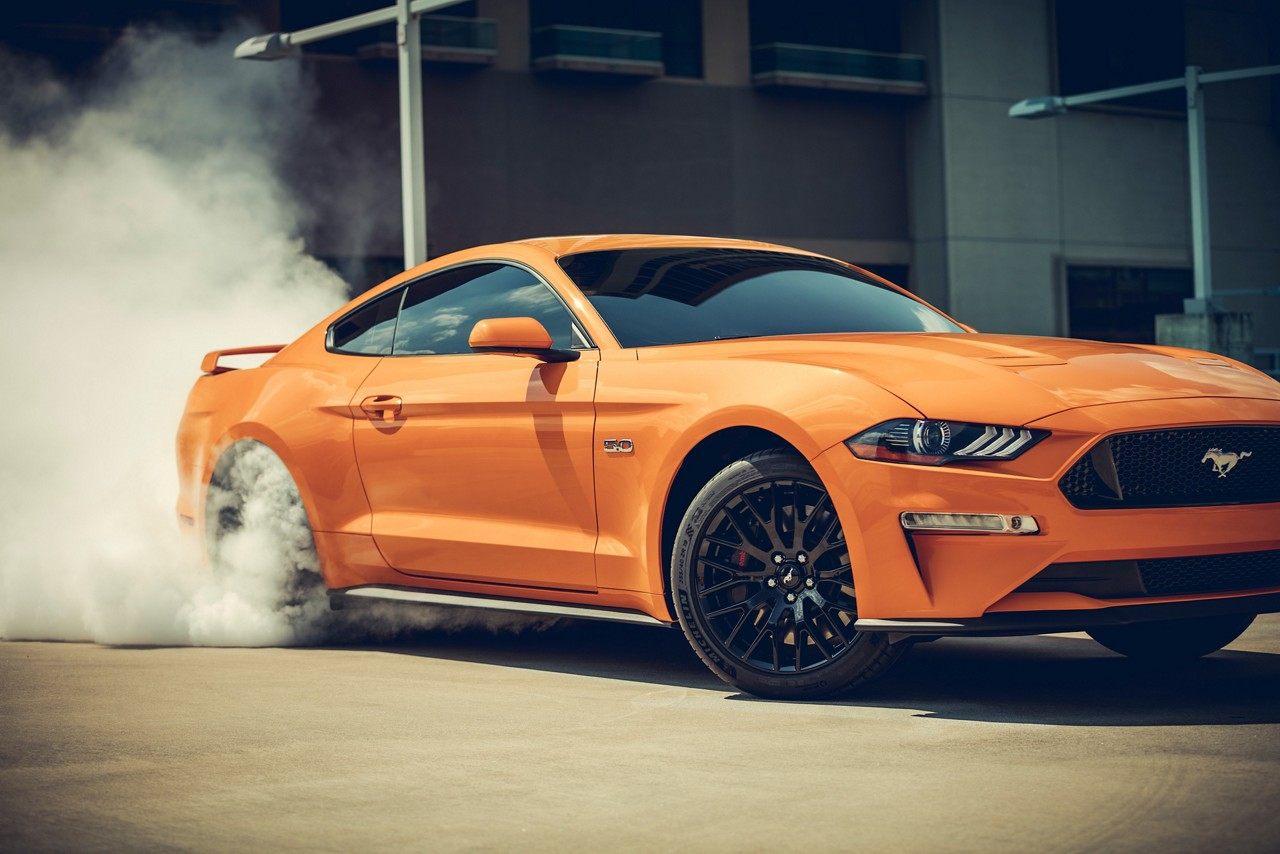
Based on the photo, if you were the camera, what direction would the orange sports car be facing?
facing the viewer and to the right of the viewer

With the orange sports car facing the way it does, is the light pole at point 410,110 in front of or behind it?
behind

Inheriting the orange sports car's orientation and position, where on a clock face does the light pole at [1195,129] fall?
The light pole is roughly at 8 o'clock from the orange sports car.

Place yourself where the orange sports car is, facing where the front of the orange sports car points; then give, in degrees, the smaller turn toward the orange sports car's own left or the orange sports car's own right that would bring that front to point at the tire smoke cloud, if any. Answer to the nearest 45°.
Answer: approximately 180°

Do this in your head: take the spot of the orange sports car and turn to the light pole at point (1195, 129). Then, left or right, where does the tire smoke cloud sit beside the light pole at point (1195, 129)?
left
